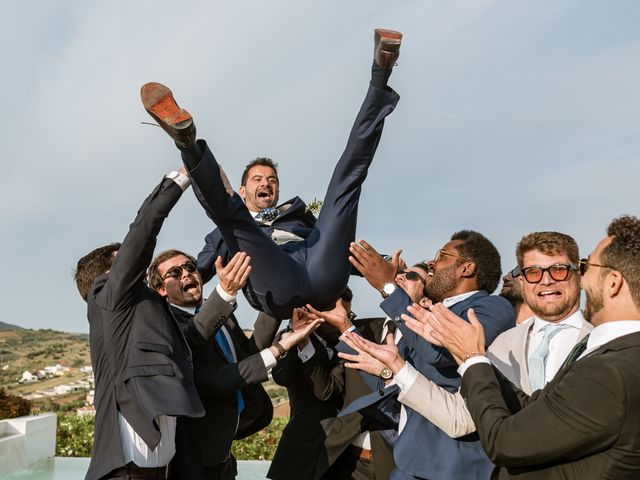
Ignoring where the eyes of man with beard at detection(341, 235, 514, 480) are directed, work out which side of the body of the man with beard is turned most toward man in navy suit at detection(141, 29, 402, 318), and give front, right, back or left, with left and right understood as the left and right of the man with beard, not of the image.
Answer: front

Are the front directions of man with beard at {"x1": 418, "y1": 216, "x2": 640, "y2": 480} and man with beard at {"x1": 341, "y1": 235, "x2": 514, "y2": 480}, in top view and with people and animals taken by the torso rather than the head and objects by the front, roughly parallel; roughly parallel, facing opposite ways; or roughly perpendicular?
roughly parallel

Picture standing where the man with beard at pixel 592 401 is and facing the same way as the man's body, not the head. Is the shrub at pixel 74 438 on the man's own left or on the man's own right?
on the man's own right

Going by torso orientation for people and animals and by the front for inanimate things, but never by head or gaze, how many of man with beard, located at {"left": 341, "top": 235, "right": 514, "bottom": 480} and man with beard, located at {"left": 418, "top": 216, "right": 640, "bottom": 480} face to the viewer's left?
2

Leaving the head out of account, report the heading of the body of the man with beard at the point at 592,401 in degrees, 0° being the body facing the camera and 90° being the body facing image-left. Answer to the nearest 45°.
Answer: approximately 90°

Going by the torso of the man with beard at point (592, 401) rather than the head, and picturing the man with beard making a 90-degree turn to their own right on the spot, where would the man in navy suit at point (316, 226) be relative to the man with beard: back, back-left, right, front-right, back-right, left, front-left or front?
front-left

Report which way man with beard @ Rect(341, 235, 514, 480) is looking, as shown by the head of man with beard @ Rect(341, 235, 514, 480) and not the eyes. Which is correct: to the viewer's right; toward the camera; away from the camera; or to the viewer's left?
to the viewer's left

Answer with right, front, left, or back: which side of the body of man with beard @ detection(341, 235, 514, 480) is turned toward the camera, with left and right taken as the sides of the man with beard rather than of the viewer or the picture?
left

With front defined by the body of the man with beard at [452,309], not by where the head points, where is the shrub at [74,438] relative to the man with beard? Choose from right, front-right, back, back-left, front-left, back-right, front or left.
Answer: front-right

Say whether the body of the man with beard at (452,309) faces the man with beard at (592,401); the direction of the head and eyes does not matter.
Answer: no
